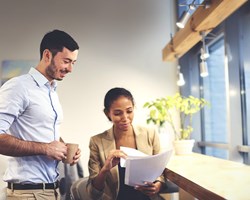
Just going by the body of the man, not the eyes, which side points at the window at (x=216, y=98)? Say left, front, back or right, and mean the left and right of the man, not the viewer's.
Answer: left

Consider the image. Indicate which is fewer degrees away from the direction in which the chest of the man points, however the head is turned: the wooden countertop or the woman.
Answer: the wooden countertop

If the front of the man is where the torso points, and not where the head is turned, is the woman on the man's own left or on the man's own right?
on the man's own left

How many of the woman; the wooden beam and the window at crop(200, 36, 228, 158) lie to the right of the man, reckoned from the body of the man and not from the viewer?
0

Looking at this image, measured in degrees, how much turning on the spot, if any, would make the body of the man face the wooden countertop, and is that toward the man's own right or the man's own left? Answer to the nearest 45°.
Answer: approximately 45° to the man's own left

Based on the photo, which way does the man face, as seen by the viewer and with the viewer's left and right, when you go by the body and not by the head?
facing the viewer and to the right of the viewer
